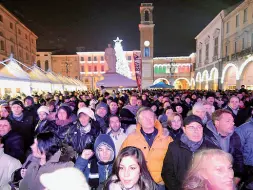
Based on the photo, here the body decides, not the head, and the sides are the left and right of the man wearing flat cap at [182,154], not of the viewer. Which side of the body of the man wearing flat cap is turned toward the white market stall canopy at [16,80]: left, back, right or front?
back

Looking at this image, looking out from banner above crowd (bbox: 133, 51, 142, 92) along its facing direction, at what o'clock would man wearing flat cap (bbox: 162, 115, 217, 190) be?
The man wearing flat cap is roughly at 12 o'clock from the banner above crowd.

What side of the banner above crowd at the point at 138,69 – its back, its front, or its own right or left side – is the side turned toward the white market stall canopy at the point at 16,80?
right

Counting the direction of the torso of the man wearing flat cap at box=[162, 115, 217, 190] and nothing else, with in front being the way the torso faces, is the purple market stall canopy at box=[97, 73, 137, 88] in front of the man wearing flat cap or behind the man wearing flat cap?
behind

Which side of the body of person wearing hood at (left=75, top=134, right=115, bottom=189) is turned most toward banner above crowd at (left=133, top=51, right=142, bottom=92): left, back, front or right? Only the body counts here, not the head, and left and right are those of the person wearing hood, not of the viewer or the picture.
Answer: back

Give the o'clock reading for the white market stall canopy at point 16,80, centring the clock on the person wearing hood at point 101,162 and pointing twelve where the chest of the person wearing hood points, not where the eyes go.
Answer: The white market stall canopy is roughly at 5 o'clock from the person wearing hood.

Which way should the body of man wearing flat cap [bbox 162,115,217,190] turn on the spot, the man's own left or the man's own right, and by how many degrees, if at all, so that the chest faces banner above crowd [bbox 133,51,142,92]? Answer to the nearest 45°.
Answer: approximately 135° to the man's own left

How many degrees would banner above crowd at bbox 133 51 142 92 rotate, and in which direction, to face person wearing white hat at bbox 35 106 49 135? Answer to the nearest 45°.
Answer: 0° — it already faces them

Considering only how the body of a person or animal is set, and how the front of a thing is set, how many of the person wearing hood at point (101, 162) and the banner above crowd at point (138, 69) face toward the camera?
2

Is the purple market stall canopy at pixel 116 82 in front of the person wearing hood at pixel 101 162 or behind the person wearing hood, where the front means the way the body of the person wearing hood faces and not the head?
behind
